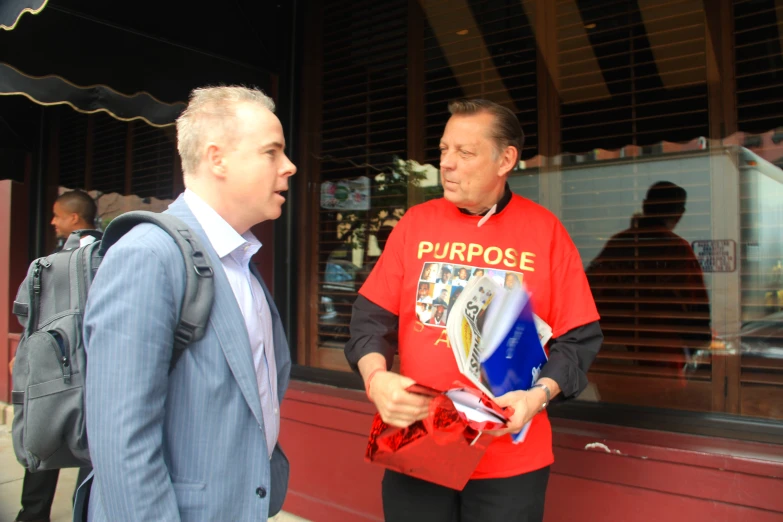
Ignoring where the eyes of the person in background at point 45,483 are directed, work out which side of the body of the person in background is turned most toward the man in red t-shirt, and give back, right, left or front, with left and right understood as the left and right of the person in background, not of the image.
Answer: left

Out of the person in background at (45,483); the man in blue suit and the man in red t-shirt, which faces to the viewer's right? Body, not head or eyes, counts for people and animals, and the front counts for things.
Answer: the man in blue suit

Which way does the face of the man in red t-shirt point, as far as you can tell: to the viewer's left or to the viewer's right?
to the viewer's left

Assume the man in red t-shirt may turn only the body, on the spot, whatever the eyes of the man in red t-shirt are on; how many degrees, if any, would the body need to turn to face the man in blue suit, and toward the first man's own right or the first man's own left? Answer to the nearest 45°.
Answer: approximately 45° to the first man's own right

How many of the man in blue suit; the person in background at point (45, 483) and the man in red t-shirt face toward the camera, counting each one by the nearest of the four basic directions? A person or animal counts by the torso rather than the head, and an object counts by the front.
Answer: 1

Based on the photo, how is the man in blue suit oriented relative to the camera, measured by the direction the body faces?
to the viewer's right

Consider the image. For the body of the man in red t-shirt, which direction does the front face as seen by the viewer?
toward the camera

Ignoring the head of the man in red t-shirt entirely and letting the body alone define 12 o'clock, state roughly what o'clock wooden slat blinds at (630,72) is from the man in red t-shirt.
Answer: The wooden slat blinds is roughly at 7 o'clock from the man in red t-shirt.

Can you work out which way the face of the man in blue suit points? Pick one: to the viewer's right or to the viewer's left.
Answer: to the viewer's right
